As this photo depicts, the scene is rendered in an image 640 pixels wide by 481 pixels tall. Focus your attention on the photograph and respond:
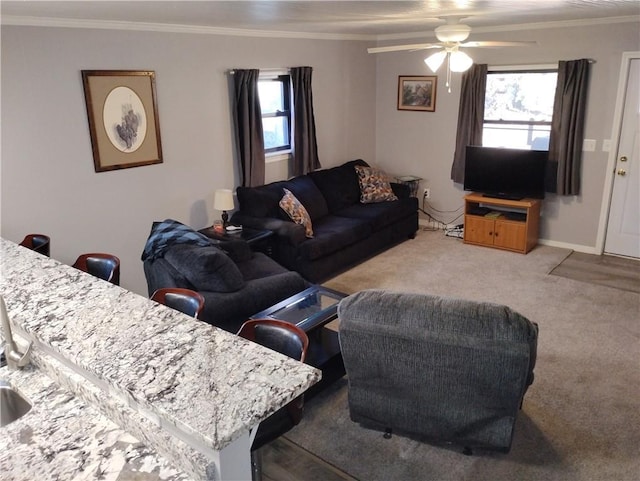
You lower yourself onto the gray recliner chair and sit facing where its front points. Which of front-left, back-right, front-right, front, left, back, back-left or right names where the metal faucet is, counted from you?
back-left

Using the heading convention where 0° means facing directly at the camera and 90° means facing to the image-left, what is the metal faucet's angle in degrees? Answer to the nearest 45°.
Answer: approximately 45°

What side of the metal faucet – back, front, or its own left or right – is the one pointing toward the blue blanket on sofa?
back

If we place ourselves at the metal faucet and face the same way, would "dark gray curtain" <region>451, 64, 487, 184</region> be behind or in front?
behind

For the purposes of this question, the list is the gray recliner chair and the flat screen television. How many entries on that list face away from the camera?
1

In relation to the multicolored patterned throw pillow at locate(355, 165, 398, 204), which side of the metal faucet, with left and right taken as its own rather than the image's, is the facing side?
back

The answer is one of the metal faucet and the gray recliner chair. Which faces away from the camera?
the gray recliner chair

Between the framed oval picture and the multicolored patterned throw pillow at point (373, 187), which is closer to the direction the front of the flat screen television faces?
the framed oval picture

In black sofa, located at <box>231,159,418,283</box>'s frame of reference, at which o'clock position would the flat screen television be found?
The flat screen television is roughly at 10 o'clock from the black sofa.

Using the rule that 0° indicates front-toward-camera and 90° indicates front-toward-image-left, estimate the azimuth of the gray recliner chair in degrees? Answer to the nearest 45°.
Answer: approximately 180°

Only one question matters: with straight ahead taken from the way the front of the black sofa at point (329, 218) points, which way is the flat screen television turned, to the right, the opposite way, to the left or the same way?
to the right
